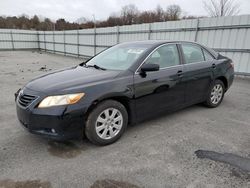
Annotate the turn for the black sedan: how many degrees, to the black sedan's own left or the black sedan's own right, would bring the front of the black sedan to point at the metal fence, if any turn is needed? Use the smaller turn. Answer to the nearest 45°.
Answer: approximately 135° to the black sedan's own right

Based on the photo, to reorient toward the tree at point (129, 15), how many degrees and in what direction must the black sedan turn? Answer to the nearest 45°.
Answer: approximately 135° to its right

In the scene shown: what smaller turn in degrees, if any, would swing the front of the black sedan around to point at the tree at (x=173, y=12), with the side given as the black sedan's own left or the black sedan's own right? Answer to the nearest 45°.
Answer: approximately 135° to the black sedan's own right

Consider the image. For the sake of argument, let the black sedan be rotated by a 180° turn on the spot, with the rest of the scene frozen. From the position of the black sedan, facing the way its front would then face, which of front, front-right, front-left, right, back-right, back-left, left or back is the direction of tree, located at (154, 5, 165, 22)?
front-left

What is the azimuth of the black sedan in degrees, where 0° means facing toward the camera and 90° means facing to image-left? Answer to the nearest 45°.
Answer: approximately 45°
